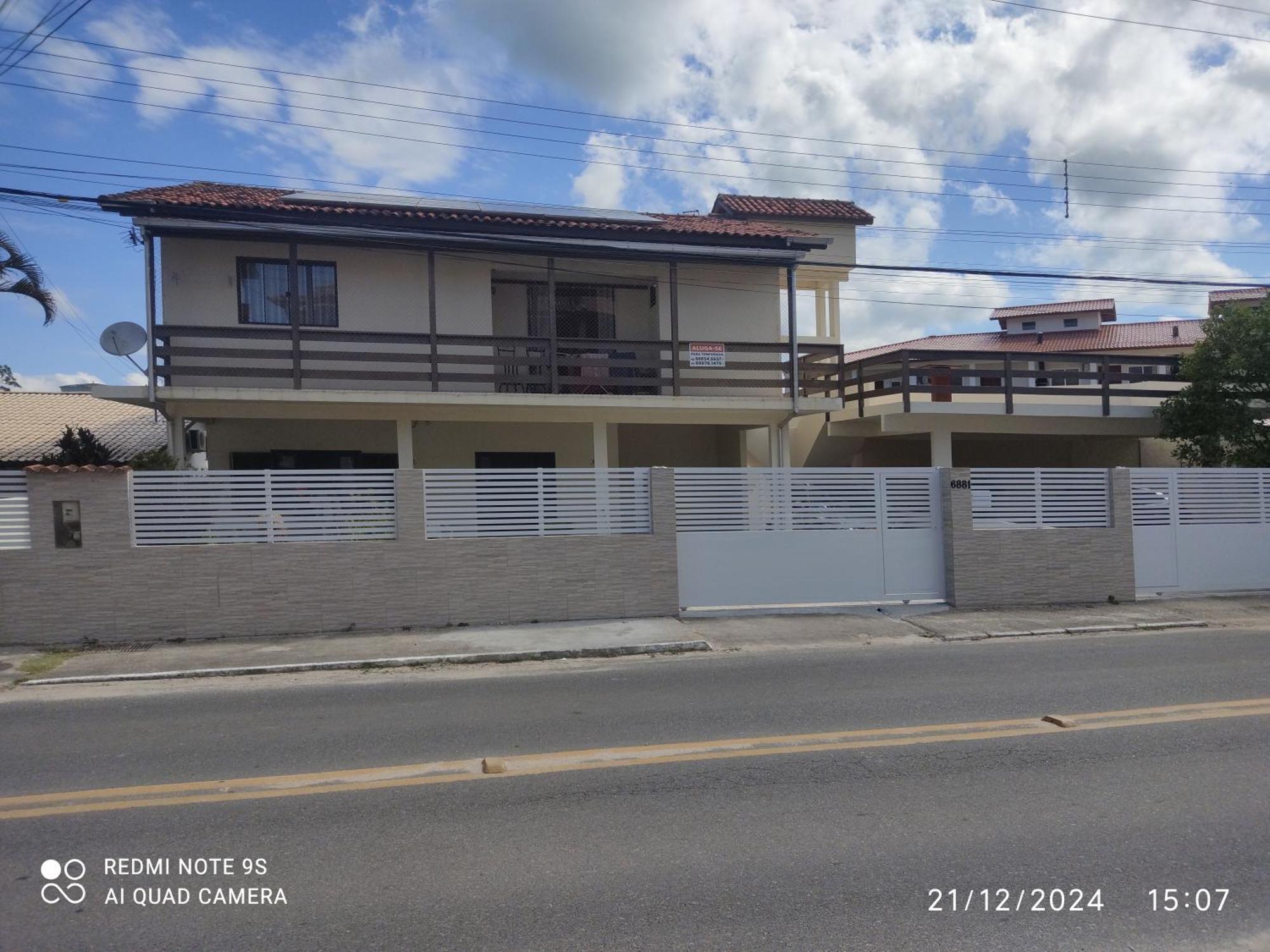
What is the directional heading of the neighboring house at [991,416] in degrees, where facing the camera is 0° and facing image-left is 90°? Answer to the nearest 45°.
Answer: approximately 0°

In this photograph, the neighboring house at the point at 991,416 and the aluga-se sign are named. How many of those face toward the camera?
2

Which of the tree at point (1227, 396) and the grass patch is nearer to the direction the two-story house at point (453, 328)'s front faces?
the grass patch

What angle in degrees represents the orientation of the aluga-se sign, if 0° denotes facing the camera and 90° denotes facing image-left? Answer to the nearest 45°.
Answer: approximately 0°
